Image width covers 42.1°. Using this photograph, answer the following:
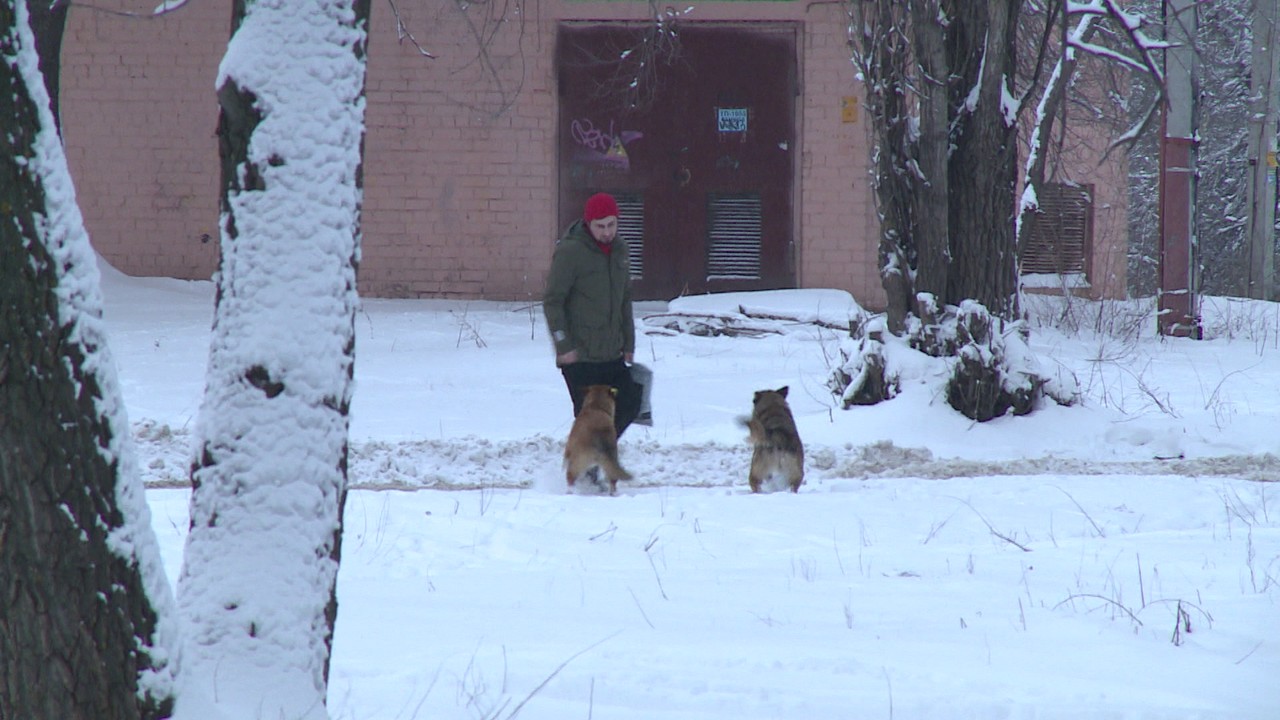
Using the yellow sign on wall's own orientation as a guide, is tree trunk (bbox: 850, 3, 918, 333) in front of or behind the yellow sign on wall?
in front

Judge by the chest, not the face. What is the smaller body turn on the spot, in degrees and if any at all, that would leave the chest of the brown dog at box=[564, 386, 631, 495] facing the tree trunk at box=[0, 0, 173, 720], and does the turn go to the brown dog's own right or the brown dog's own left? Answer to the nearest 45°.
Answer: approximately 180°

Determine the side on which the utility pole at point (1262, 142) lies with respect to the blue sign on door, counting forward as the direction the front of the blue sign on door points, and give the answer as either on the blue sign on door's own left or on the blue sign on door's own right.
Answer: on the blue sign on door's own left

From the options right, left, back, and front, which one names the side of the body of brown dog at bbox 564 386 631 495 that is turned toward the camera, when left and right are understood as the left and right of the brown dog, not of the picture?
back

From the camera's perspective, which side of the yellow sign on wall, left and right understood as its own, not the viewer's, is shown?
front

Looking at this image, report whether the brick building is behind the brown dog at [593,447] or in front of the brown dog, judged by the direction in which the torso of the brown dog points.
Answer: in front

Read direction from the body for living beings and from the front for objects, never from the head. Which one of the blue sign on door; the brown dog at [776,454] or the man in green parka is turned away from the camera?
the brown dog

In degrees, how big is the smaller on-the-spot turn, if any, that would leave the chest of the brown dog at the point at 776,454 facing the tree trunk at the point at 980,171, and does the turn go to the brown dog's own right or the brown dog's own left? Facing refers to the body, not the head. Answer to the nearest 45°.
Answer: approximately 45° to the brown dog's own right

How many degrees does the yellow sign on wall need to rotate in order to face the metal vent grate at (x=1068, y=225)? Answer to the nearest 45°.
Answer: approximately 135° to its left

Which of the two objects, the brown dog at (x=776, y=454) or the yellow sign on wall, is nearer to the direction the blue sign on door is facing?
the brown dog

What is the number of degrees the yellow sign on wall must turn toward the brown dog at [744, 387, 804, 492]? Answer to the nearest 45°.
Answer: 0° — it already faces it

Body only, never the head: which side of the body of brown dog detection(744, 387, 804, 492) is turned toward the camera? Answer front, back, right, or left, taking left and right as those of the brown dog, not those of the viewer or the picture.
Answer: back

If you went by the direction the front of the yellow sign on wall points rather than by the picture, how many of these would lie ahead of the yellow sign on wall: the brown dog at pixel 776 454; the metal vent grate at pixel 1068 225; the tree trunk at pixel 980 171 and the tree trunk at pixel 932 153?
3

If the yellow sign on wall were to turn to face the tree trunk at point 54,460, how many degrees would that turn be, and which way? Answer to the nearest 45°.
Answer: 0° — it already faces it

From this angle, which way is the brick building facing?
toward the camera

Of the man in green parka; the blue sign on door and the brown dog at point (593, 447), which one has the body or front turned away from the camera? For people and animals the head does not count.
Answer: the brown dog
